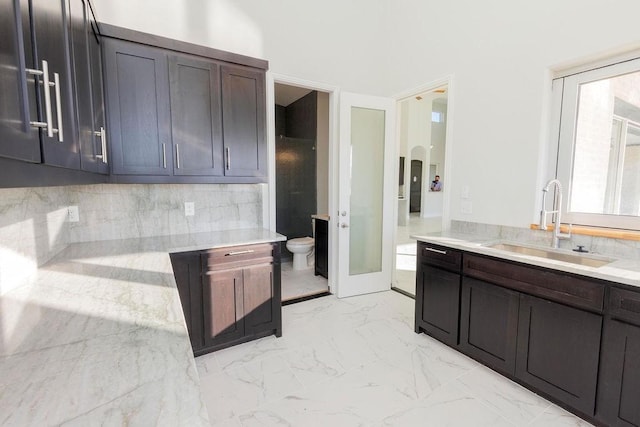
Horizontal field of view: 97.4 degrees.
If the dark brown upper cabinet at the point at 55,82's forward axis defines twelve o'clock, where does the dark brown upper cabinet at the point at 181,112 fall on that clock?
the dark brown upper cabinet at the point at 181,112 is roughly at 10 o'clock from the dark brown upper cabinet at the point at 55,82.

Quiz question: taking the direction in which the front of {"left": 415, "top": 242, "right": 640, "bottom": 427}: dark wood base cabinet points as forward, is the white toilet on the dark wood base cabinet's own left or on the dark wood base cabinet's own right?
on the dark wood base cabinet's own right

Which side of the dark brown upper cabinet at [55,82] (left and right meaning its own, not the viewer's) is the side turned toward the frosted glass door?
front

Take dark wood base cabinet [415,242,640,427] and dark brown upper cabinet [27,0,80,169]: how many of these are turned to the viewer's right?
1

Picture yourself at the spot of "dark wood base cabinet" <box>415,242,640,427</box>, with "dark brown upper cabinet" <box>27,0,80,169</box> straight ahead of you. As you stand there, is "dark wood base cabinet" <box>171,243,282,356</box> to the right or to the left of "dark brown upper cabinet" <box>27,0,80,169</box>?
right

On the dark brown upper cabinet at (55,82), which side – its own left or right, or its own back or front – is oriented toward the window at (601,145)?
front

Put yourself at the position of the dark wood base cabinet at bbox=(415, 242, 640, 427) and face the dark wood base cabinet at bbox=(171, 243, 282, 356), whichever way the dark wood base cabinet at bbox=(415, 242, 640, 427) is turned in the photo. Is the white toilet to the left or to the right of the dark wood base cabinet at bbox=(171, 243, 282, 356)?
right

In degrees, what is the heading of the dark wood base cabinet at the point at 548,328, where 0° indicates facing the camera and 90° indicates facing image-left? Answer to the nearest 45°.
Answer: approximately 45°

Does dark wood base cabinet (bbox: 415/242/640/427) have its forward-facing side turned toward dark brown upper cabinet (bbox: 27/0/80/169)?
yes

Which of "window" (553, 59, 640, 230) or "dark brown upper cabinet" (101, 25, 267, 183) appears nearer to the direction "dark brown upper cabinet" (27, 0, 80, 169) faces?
the window

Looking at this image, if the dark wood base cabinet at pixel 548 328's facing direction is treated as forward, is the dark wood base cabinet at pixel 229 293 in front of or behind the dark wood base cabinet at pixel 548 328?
in front

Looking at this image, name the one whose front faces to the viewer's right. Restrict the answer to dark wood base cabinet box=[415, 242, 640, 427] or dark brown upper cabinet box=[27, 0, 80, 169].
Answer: the dark brown upper cabinet

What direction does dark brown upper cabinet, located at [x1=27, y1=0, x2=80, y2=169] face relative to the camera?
to the viewer's right
